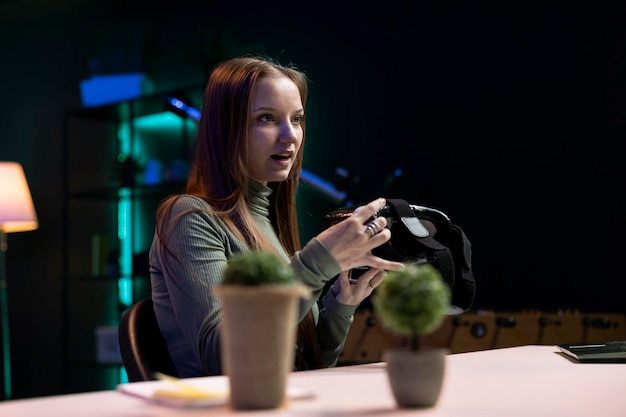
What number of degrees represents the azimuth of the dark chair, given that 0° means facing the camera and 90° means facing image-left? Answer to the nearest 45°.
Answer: approximately 315°

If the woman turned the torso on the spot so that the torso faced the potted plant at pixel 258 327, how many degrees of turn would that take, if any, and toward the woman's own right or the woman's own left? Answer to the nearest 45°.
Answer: approximately 45° to the woman's own right

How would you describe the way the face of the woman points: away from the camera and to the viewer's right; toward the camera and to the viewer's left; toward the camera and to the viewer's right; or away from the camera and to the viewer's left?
toward the camera and to the viewer's right

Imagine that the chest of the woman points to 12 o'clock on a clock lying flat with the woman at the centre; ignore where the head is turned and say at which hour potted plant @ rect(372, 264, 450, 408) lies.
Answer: The potted plant is roughly at 1 o'clock from the woman.

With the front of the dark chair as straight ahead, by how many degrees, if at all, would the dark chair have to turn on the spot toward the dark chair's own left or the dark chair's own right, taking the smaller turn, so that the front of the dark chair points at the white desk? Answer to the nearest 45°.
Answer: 0° — it already faces it

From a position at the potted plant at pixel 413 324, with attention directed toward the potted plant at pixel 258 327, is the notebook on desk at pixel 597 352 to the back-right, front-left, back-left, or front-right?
back-right

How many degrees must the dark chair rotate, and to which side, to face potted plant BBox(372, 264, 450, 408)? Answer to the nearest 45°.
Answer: approximately 45° to its right
